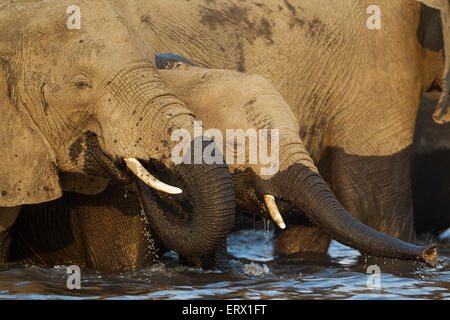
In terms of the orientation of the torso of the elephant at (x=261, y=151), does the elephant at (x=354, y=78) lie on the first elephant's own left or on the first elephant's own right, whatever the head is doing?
on the first elephant's own left

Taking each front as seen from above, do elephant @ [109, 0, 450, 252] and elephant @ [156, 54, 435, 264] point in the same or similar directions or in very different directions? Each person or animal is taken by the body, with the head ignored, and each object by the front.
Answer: very different directions

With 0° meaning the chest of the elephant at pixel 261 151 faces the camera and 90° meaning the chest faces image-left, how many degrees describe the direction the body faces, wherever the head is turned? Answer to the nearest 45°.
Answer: approximately 270°
